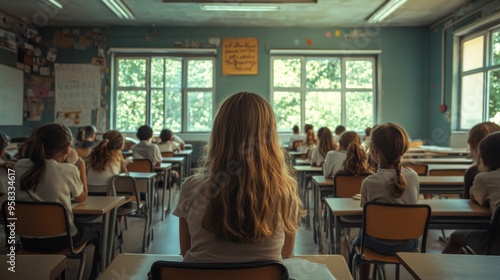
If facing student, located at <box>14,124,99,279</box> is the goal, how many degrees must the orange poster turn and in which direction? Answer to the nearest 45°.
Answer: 0° — it already faces them

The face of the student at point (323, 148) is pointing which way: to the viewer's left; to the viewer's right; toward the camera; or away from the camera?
away from the camera

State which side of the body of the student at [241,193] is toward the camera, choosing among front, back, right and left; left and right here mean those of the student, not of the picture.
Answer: back

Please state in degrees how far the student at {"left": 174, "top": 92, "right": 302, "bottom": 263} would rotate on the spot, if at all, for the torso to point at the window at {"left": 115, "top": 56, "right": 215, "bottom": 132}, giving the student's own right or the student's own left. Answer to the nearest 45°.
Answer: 0° — they already face it

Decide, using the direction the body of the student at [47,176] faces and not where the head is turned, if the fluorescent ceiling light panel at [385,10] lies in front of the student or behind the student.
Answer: in front

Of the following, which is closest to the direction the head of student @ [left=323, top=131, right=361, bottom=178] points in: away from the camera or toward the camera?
away from the camera

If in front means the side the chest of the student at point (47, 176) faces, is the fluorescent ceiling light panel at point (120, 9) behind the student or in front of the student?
in front

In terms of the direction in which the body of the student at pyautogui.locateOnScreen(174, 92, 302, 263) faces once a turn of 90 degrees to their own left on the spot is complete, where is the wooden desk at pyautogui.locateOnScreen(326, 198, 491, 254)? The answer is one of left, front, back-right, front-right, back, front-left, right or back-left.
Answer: back-right

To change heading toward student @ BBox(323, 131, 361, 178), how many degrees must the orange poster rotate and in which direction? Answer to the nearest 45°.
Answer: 0° — it already faces them

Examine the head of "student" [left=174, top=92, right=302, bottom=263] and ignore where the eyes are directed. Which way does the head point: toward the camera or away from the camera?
away from the camera

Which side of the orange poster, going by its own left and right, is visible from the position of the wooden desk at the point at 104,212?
front

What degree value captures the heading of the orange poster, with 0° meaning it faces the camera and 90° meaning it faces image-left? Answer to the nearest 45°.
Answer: approximately 0°

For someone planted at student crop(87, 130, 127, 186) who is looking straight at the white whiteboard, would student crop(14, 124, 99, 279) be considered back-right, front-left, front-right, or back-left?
back-left
